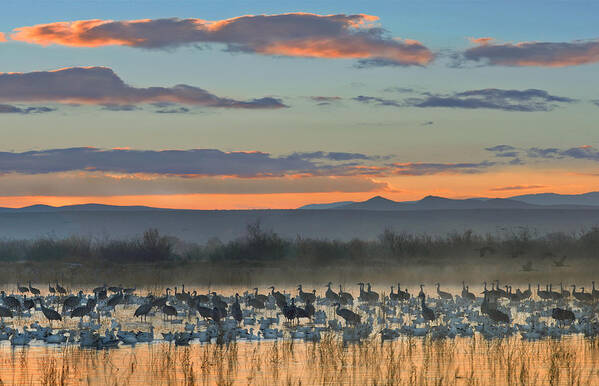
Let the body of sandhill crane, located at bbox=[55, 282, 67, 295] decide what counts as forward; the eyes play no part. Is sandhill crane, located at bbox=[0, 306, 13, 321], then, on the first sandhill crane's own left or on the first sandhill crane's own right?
on the first sandhill crane's own left

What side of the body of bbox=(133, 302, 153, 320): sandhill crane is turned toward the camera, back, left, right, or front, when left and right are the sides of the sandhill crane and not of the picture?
right

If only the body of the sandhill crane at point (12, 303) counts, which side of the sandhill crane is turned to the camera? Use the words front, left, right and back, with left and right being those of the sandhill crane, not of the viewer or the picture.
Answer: left

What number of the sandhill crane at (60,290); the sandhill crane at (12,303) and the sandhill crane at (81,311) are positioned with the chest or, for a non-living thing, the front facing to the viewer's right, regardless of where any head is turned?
1

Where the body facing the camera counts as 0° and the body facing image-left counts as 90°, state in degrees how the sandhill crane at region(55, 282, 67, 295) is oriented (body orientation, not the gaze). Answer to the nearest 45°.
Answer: approximately 90°

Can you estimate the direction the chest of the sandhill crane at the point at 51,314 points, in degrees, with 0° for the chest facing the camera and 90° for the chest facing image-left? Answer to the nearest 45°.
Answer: approximately 90°

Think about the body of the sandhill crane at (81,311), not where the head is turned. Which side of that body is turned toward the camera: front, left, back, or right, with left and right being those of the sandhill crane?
right

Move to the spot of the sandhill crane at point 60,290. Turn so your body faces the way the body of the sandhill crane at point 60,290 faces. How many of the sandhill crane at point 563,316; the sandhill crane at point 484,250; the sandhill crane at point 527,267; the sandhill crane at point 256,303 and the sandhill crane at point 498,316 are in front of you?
0
